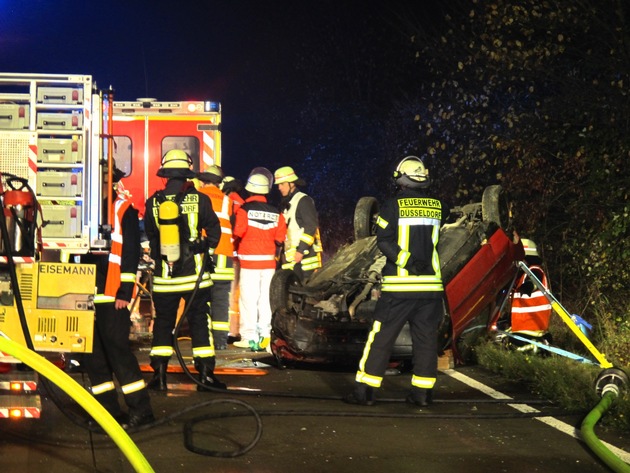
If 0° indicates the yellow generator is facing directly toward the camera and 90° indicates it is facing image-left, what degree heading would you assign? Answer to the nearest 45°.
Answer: approximately 0°

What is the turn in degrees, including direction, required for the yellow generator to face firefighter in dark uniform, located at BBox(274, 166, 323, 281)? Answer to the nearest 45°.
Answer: approximately 135° to its left

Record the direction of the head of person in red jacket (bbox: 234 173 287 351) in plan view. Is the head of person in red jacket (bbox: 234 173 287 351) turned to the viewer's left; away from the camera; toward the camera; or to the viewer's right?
away from the camera

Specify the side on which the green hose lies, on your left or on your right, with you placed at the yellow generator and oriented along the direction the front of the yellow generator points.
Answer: on your left
